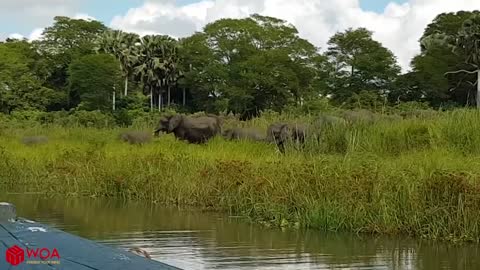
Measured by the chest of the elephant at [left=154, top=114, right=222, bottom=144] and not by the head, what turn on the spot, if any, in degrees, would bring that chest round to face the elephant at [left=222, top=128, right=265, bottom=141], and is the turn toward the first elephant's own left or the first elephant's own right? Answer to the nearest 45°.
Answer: approximately 135° to the first elephant's own left

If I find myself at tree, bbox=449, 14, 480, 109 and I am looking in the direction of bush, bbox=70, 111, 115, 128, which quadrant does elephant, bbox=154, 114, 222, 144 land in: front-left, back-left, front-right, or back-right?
front-left

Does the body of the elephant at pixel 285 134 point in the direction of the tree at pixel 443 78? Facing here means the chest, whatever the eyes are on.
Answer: no

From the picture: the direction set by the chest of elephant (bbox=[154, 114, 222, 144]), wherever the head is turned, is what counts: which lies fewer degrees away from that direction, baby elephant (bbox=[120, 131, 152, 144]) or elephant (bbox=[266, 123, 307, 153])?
the baby elephant

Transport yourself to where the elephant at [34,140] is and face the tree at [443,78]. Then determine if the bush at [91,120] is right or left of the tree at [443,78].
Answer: left

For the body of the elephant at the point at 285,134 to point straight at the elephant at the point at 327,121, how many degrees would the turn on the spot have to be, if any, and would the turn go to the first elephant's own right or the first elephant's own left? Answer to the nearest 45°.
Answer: approximately 180°

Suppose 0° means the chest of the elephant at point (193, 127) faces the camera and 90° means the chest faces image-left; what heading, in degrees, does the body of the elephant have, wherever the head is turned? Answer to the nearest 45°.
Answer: approximately 90°

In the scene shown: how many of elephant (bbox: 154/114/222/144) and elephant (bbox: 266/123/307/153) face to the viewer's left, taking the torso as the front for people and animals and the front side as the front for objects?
2

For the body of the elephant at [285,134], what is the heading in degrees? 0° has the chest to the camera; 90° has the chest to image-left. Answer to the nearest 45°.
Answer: approximately 90°

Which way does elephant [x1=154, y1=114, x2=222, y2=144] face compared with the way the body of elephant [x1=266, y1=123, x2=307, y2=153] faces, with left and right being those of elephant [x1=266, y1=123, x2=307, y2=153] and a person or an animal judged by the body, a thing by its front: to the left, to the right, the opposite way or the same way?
the same way

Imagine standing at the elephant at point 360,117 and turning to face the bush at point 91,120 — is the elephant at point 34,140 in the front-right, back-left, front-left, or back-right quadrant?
front-left

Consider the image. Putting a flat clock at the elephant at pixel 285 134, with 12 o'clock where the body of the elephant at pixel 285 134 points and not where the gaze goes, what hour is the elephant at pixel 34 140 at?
the elephant at pixel 34 140 is roughly at 1 o'clock from the elephant at pixel 285 134.

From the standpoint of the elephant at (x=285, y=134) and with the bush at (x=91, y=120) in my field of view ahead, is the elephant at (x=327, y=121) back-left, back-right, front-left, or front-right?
back-right
